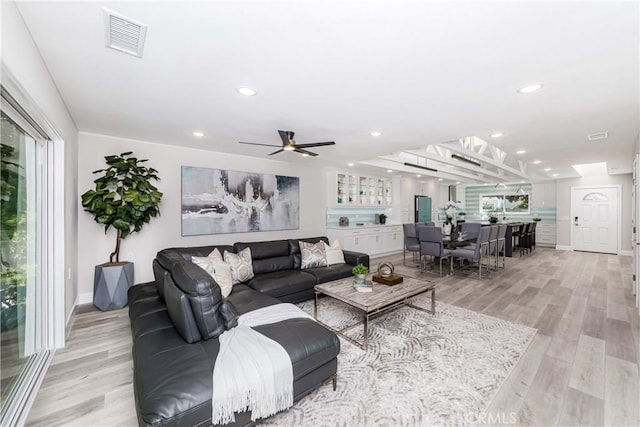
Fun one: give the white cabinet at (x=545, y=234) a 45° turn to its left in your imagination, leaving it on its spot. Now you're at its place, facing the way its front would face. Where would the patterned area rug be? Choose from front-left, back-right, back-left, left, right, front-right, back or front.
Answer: front-right

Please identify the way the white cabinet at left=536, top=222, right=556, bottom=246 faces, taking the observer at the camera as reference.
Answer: facing the viewer

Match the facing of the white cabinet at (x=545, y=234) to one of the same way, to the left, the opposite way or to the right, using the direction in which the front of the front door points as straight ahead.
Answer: the same way

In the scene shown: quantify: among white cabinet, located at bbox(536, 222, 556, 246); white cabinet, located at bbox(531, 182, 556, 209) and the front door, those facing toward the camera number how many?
3

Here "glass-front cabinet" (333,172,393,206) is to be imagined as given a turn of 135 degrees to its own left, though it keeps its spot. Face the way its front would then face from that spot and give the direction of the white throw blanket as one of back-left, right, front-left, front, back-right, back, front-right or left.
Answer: back

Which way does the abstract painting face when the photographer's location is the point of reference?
facing the viewer and to the right of the viewer

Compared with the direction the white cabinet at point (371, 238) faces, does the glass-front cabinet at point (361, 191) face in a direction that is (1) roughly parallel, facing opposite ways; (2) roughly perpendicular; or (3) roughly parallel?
roughly parallel

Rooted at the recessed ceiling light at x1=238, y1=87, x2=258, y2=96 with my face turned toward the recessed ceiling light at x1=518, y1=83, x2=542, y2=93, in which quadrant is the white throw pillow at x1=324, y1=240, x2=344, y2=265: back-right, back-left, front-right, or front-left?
front-left

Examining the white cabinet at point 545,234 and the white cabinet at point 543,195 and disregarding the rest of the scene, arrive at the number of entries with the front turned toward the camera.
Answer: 2

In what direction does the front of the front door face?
toward the camera

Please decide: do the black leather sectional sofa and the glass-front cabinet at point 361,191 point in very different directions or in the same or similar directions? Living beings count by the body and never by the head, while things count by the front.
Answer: same or similar directions

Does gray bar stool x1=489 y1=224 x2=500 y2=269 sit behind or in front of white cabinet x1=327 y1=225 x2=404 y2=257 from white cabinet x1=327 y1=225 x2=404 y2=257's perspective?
in front
